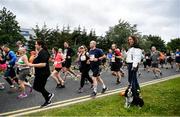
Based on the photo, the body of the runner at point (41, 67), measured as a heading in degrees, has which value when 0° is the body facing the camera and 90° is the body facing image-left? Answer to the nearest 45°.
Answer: approximately 90°

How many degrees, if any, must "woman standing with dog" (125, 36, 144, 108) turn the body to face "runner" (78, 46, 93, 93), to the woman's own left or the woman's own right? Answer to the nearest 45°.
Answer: approximately 90° to the woman's own right

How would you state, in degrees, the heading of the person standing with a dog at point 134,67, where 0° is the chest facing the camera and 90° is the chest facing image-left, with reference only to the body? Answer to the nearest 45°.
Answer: approximately 45°
